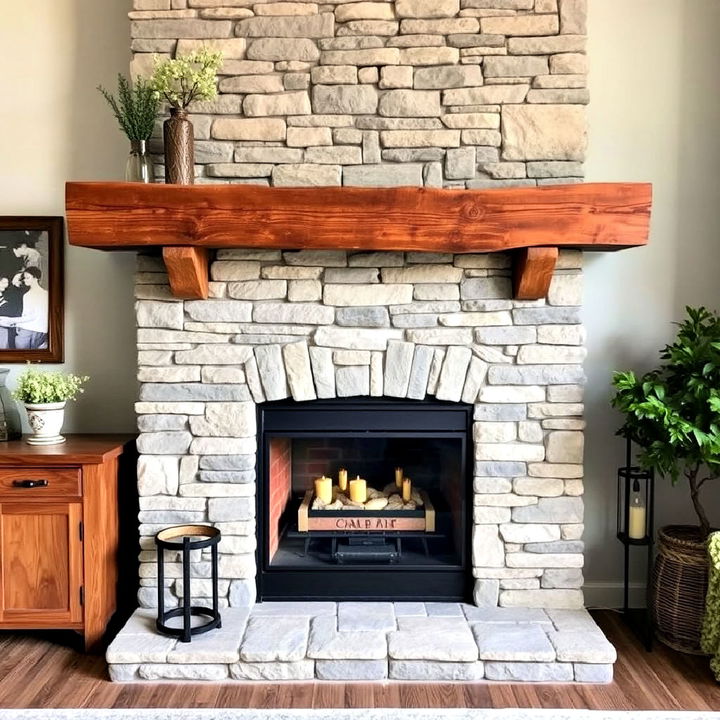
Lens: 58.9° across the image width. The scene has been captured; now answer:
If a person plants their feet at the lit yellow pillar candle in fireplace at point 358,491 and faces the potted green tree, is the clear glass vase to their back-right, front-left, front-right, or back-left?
back-right

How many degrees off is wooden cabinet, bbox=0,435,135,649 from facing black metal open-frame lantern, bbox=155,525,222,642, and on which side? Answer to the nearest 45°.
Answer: approximately 45° to its left

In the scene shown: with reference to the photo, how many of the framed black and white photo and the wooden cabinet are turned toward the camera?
2

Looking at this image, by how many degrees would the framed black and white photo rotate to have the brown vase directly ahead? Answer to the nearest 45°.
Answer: approximately 45° to its left

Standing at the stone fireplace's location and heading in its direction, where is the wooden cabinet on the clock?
The wooden cabinet is roughly at 3 o'clock from the stone fireplace.

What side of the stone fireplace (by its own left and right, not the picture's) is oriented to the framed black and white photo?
right

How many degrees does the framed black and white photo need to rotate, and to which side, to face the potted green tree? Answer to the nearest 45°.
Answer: approximately 45° to its left

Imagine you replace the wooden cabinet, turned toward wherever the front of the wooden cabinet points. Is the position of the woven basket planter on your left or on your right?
on your left

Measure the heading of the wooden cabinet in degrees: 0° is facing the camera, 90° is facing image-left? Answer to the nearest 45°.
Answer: approximately 0°
